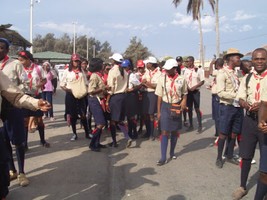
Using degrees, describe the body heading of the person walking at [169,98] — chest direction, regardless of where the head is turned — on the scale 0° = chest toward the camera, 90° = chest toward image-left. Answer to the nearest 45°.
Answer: approximately 0°
